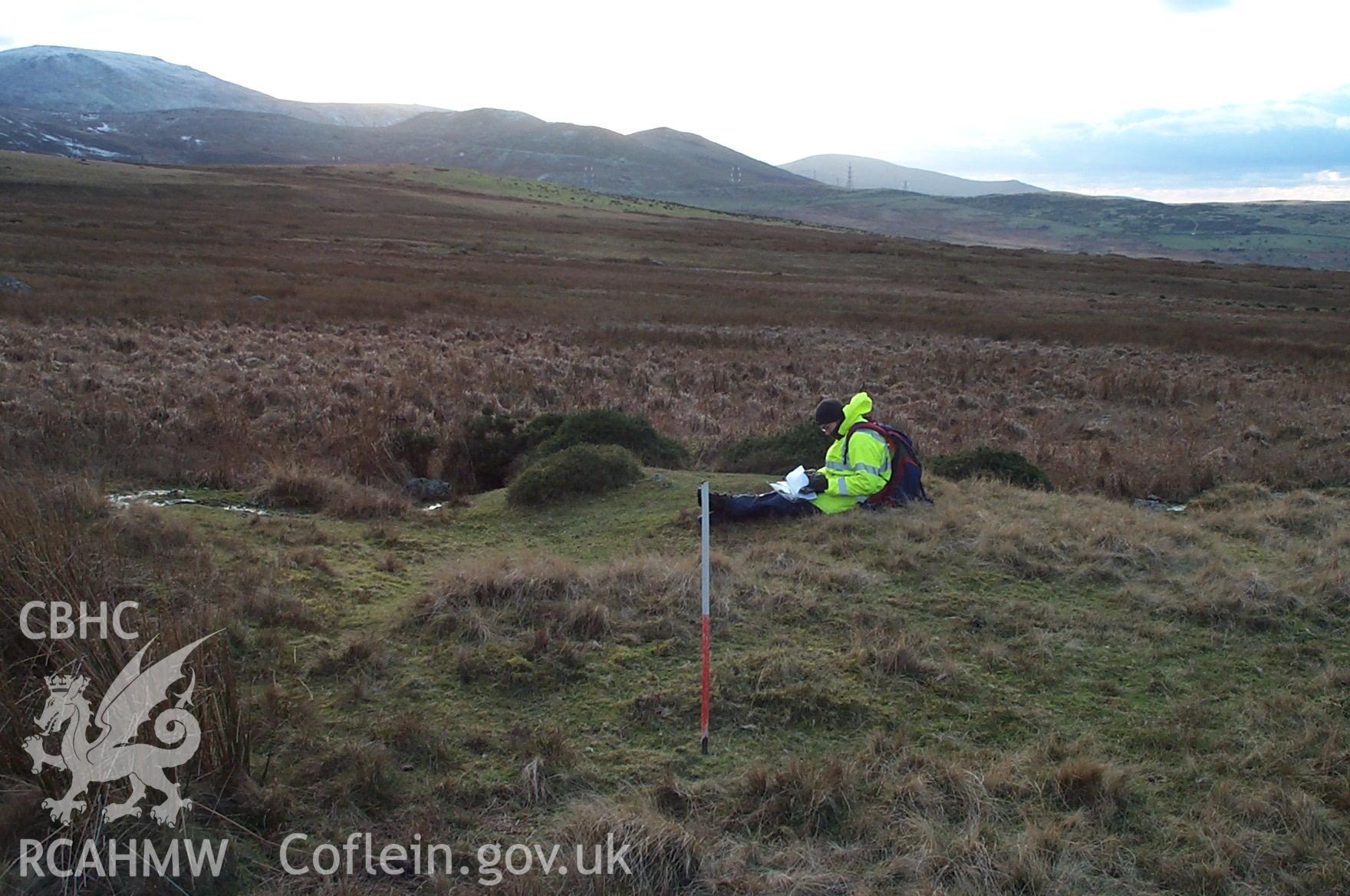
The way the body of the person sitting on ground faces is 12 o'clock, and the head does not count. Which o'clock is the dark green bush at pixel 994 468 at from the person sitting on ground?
The dark green bush is roughly at 4 o'clock from the person sitting on ground.

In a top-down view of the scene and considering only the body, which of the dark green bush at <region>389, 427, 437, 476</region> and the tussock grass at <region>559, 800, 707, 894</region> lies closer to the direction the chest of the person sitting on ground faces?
the dark green bush

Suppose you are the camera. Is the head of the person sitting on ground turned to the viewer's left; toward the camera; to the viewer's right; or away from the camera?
to the viewer's left

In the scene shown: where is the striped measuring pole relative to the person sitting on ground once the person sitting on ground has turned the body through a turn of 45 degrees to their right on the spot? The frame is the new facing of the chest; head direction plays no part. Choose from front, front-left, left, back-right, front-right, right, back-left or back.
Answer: back-left

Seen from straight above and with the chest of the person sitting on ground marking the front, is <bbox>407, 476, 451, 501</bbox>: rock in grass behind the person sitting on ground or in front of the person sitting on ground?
in front

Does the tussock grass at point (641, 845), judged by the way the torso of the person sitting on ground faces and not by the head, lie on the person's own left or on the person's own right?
on the person's own left

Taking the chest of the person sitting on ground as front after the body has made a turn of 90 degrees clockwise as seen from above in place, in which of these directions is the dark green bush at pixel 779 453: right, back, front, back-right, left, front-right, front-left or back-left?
front

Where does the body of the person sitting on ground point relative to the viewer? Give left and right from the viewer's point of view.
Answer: facing to the left of the viewer
